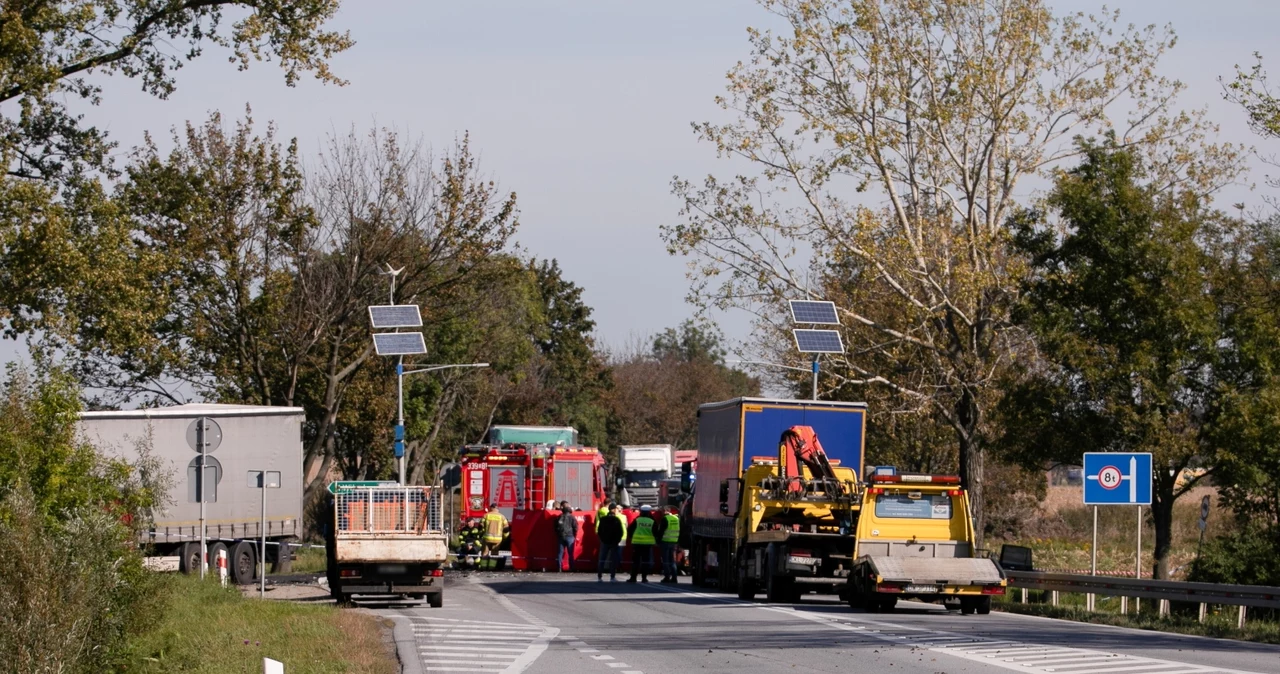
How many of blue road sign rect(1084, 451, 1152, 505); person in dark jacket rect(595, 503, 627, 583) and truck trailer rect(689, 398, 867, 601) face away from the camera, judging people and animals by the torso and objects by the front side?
2

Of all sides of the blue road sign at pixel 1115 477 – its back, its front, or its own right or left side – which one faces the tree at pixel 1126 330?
back

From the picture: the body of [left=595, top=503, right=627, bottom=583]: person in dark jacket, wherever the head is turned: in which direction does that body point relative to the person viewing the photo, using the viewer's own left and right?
facing away from the viewer

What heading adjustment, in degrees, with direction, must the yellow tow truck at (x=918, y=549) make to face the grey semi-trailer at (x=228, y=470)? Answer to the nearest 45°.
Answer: approximately 45° to its left

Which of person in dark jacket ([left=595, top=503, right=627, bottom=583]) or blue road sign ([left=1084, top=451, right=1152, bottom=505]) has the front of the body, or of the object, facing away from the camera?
the person in dark jacket

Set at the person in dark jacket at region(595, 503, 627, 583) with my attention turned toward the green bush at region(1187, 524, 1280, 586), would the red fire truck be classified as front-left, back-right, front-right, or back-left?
back-left

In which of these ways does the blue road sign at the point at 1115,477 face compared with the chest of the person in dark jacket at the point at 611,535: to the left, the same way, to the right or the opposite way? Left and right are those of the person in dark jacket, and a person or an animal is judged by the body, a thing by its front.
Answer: the opposite way

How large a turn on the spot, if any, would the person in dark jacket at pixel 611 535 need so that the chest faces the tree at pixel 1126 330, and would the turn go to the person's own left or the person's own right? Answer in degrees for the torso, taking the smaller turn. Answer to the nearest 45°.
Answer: approximately 90° to the person's own right

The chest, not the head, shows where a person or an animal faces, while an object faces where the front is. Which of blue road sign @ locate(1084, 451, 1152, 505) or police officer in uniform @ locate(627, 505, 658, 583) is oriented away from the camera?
the police officer in uniform

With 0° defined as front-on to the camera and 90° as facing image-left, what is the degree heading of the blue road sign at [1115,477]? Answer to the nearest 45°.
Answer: approximately 0°

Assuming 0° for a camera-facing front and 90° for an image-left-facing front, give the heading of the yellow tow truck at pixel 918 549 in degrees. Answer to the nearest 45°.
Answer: approximately 180°
